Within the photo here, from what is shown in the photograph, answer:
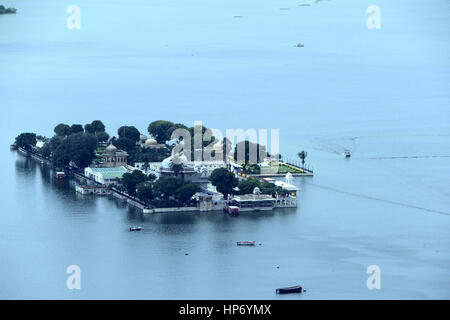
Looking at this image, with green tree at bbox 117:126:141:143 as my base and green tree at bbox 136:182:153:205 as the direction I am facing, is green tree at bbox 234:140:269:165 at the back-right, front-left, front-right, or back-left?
front-left

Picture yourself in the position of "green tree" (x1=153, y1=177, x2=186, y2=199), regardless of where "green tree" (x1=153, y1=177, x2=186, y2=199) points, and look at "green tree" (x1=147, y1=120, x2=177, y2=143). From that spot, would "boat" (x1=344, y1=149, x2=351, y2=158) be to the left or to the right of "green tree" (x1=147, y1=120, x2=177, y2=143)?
right

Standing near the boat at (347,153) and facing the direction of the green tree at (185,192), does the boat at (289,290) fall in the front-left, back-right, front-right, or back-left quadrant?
front-left
